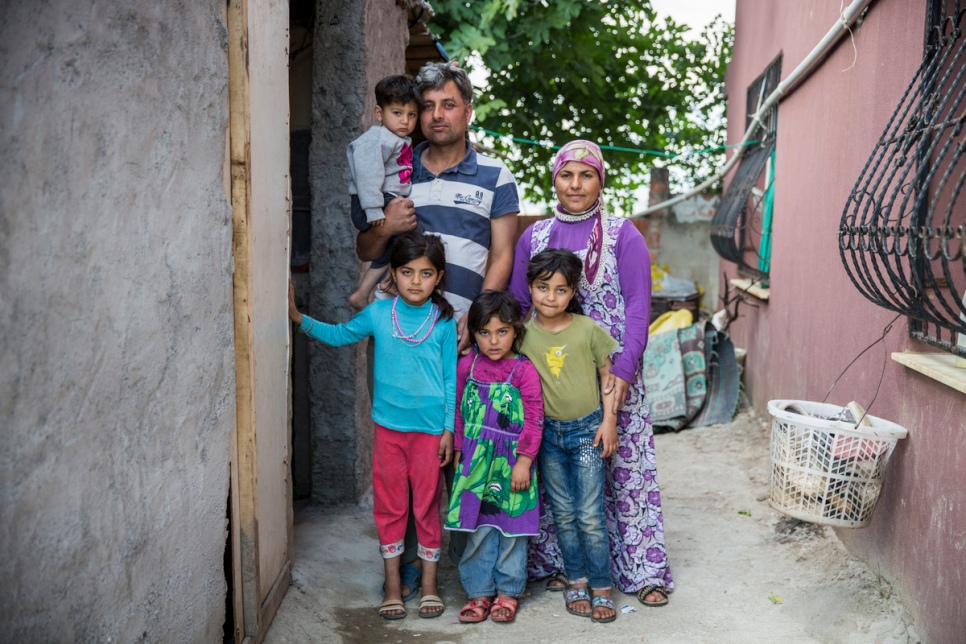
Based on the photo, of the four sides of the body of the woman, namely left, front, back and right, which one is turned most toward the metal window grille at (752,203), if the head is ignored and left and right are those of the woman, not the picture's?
back

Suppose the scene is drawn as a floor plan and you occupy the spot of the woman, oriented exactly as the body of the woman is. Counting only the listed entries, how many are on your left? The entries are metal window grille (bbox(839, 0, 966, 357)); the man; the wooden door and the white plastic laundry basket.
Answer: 2

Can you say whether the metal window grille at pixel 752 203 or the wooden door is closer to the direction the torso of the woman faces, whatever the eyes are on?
the wooden door

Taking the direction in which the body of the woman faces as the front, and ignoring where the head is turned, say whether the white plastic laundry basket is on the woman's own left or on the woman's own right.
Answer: on the woman's own left

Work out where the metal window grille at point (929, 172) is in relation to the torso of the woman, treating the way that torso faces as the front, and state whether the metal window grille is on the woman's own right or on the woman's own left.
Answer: on the woman's own left

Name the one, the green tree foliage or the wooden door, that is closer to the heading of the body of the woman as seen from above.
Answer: the wooden door

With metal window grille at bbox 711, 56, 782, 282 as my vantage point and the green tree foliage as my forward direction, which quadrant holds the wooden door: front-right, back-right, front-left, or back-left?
back-left

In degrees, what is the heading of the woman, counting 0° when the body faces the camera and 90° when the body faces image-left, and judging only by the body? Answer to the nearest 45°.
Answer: approximately 0°

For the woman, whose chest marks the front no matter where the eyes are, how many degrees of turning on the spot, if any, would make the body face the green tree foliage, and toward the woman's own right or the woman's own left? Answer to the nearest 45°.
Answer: approximately 180°

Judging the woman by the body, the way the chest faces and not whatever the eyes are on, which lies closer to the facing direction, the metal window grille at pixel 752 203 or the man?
the man

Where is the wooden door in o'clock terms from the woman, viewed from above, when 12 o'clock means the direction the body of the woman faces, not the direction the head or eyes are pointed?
The wooden door is roughly at 2 o'clock from the woman.

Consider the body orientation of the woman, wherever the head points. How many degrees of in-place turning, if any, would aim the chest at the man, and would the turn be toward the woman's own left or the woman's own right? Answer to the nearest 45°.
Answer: approximately 90° to the woman's own right
